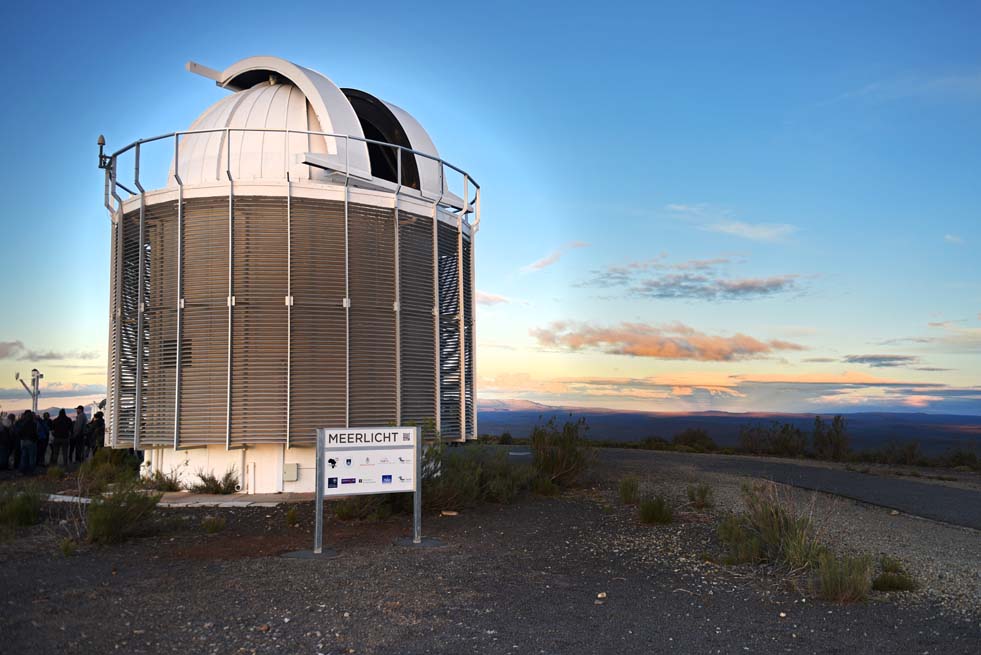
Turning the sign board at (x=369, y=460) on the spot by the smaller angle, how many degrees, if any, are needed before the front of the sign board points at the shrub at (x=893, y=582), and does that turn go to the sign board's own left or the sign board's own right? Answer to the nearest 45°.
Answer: approximately 45° to the sign board's own left

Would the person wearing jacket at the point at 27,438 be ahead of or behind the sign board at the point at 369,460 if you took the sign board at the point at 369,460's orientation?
behind

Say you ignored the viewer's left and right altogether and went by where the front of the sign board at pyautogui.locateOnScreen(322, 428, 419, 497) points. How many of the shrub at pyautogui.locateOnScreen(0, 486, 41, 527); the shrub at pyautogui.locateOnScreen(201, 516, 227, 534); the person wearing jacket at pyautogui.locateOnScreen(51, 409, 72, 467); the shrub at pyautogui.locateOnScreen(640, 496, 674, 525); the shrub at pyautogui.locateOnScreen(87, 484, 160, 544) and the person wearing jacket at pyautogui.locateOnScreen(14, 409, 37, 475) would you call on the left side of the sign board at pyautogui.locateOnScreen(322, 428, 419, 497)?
1

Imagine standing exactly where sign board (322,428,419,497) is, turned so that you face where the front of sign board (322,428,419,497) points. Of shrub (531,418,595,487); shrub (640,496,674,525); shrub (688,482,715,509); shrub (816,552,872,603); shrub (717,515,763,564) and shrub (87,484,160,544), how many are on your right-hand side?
1

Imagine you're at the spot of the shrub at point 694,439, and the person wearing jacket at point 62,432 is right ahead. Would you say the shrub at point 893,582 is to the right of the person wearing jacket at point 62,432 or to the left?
left

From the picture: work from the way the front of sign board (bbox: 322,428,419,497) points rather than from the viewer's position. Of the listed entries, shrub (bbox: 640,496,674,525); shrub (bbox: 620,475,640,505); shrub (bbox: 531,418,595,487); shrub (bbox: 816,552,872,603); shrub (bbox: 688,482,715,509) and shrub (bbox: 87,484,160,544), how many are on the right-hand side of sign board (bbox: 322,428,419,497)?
1

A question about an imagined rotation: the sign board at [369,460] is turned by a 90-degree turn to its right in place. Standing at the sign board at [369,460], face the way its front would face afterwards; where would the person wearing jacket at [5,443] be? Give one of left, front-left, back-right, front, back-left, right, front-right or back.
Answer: front-right

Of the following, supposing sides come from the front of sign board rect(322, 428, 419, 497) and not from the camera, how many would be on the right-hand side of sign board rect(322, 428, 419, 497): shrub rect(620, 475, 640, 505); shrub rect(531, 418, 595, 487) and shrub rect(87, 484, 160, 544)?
1

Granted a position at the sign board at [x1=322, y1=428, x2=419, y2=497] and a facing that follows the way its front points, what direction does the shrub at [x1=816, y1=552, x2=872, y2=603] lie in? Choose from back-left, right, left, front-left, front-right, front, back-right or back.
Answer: front-left

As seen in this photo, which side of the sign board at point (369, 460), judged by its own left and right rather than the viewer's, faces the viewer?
front

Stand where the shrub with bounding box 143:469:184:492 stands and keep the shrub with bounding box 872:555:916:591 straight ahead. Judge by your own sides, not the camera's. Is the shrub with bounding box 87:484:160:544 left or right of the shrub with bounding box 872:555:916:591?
right

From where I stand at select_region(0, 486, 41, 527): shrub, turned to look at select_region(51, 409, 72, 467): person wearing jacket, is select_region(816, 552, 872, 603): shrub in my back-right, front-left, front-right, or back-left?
back-right

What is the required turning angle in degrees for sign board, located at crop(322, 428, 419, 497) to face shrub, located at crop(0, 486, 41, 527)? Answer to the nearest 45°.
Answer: approximately 135° to its right

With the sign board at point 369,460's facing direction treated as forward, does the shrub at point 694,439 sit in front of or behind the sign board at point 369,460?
behind

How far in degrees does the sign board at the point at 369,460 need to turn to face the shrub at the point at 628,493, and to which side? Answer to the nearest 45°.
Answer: approximately 135° to its left

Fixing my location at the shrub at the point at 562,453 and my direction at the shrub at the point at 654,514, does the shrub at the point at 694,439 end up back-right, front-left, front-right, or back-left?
back-left

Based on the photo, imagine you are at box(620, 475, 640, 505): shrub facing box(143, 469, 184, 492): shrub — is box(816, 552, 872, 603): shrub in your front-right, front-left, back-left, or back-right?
back-left
